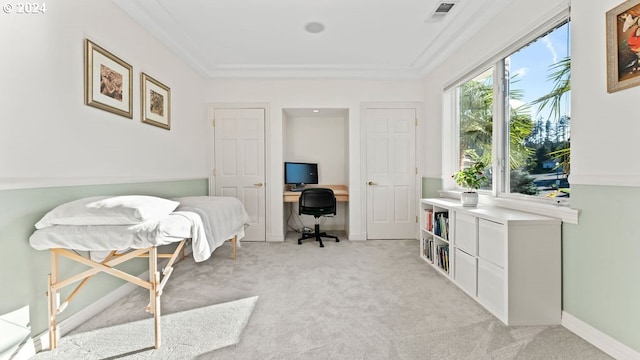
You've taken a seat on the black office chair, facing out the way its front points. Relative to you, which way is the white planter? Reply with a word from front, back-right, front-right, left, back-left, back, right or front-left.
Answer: back-right

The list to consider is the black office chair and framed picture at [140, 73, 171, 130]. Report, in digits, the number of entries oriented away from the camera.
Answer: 1

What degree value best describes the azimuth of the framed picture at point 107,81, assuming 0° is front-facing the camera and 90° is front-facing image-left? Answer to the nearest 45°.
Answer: approximately 315°

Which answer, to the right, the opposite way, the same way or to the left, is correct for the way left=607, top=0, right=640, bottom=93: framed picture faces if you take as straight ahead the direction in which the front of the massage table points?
to the left

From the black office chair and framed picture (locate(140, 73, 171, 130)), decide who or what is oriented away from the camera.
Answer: the black office chair

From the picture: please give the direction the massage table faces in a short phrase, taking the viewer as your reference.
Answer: facing away from the viewer and to the right of the viewer

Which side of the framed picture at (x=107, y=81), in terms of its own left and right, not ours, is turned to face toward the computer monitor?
left

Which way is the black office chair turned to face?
away from the camera

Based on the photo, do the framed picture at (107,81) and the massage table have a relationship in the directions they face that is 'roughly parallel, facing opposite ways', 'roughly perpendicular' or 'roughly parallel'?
roughly perpendicular

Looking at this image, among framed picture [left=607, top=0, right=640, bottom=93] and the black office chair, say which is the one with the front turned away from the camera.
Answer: the black office chair
